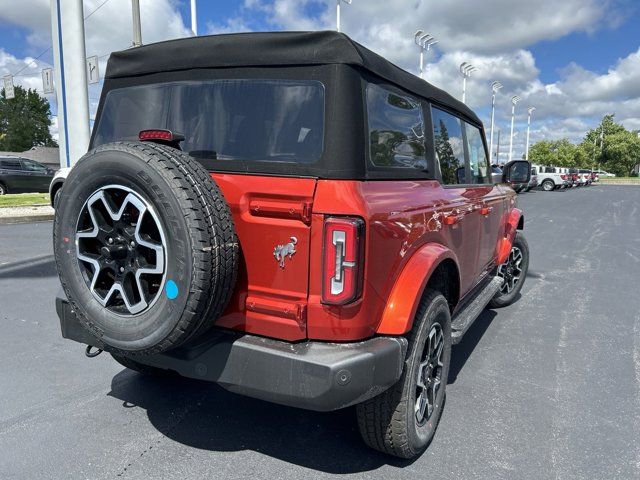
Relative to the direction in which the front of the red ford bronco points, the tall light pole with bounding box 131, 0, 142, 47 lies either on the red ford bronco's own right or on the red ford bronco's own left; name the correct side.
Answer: on the red ford bronco's own left

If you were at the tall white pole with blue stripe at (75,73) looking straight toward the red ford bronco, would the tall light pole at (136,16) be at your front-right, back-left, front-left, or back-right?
back-left

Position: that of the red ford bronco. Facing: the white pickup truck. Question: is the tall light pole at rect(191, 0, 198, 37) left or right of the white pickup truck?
left

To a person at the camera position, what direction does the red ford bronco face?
facing away from the viewer and to the right of the viewer

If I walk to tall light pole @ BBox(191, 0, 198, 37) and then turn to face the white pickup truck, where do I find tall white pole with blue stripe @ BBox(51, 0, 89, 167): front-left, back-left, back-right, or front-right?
back-right

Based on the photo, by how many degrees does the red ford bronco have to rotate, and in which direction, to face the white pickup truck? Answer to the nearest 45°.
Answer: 0° — it already faces it

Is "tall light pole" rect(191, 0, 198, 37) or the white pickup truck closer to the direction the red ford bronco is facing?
the white pickup truck

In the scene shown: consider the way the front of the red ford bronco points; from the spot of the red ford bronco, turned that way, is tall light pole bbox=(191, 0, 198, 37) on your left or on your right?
on your left

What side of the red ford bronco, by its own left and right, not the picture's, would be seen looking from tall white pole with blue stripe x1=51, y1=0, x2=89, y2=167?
left
